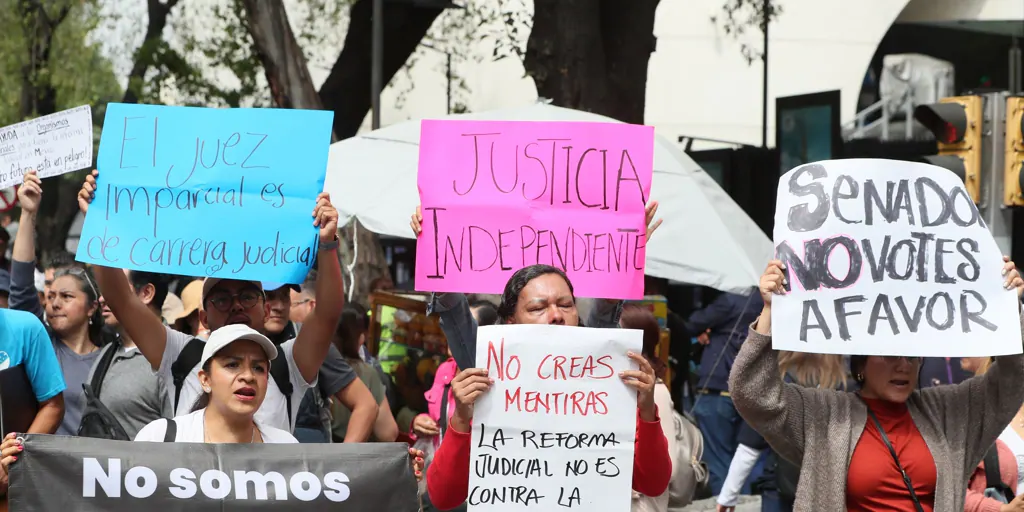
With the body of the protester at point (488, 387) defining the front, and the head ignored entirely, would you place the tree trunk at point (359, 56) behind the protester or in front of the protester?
behind

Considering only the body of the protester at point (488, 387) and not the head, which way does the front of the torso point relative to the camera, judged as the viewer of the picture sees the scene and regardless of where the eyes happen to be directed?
toward the camera

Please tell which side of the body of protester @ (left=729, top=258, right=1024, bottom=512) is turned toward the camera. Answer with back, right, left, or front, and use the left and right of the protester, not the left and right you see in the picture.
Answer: front

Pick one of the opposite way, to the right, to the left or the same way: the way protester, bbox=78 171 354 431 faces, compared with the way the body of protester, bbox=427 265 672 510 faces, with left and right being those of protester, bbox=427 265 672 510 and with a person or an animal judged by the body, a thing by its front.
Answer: the same way

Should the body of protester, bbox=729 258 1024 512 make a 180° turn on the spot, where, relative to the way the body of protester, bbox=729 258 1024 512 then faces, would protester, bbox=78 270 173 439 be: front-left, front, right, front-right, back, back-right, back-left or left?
left

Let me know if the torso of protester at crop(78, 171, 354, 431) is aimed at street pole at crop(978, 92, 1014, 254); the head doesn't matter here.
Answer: no

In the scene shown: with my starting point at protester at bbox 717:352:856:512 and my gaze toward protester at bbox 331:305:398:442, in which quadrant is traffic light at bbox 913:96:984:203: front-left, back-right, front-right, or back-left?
back-right

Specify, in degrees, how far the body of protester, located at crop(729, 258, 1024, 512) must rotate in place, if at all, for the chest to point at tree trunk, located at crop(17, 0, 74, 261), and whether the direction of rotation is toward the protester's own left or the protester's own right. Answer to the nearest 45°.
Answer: approximately 135° to the protester's own right

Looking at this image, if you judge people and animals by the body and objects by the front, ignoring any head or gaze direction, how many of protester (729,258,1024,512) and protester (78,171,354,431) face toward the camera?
2

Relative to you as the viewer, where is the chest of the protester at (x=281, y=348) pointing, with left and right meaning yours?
facing the viewer

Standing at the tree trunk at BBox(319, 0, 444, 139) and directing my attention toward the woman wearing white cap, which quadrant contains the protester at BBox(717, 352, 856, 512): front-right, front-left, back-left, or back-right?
front-left

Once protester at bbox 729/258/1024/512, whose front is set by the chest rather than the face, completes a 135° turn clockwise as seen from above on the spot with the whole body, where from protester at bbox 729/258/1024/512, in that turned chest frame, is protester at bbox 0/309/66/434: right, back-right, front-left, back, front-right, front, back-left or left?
front-left

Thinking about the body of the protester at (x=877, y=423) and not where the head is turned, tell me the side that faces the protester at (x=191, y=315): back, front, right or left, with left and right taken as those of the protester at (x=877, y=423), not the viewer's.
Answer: right

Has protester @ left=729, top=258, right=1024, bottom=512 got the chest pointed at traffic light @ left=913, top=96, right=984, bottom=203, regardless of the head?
no

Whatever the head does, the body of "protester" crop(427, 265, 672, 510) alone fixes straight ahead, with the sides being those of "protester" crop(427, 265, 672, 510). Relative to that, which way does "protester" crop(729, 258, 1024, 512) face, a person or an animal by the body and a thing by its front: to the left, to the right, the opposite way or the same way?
the same way

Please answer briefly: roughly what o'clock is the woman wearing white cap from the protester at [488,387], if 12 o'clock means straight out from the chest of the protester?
The woman wearing white cap is roughly at 3 o'clock from the protester.

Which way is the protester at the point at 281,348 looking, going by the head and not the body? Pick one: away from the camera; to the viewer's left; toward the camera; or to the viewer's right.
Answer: toward the camera

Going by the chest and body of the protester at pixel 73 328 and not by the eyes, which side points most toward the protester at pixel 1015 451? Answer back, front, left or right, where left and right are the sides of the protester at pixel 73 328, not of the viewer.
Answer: left
